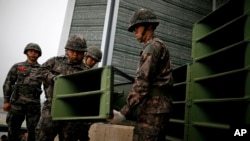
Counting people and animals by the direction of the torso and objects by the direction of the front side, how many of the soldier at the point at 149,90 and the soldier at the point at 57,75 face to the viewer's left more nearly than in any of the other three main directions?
1

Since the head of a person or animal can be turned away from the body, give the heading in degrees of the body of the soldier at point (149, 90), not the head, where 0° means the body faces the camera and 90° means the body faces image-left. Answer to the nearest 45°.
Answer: approximately 90°

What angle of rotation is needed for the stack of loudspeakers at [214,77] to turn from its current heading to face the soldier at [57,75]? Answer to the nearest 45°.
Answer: approximately 45° to its right

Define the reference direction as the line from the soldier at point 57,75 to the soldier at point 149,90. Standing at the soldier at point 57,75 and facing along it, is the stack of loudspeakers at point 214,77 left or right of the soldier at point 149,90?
left

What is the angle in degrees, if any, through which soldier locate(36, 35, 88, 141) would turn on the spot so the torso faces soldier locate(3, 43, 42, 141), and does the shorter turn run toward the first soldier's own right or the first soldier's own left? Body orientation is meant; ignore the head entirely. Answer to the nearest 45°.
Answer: approximately 135° to the first soldier's own left

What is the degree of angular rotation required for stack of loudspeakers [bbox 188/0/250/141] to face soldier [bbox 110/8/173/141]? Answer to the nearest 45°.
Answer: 0° — it already faces them

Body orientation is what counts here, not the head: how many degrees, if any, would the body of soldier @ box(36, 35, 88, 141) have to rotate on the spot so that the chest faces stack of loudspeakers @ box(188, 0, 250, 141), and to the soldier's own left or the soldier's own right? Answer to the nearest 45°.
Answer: approximately 45° to the soldier's own left

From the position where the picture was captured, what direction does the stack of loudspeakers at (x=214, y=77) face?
facing the viewer and to the left of the viewer

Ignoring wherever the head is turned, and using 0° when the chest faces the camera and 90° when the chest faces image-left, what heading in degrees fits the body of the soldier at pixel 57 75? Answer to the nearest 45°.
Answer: approximately 315°
